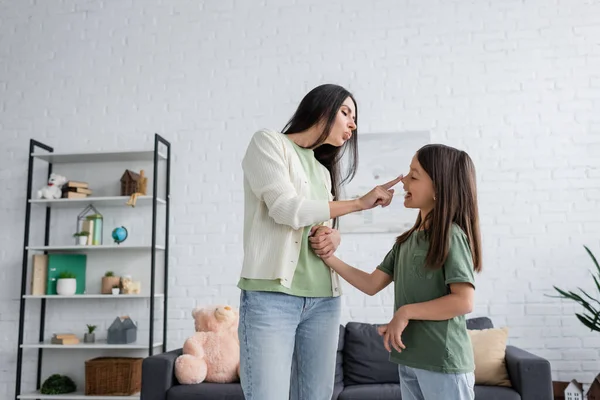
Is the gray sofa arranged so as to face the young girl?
yes

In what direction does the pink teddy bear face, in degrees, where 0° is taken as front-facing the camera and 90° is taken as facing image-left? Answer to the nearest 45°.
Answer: approximately 315°

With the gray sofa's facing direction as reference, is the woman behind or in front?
in front

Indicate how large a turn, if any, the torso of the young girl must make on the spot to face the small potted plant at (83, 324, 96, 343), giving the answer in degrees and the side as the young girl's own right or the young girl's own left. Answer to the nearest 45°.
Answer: approximately 90° to the young girl's own right

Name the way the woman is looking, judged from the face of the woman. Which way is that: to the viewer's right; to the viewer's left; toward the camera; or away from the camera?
to the viewer's right

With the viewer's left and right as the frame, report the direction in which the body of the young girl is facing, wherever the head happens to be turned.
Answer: facing the viewer and to the left of the viewer

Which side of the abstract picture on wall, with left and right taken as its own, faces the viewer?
front

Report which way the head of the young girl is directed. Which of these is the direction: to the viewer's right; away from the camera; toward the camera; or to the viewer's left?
to the viewer's left

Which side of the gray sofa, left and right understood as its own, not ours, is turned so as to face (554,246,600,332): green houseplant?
left

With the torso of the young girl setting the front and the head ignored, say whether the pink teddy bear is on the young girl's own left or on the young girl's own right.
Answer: on the young girl's own right

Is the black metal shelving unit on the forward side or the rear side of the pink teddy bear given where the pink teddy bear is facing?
on the rear side

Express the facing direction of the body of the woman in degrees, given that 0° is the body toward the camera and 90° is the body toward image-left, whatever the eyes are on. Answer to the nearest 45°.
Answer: approximately 315°

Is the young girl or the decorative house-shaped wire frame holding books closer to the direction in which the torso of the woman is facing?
the young girl
